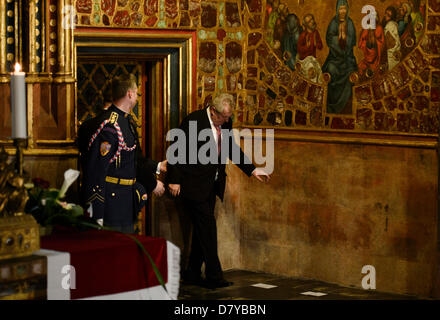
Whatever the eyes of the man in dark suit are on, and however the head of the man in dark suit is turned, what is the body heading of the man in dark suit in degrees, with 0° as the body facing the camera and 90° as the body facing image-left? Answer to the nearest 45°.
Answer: approximately 315°

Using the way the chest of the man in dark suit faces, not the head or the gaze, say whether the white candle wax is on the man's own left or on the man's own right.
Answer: on the man's own right

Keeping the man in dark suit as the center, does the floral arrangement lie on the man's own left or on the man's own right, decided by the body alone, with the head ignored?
on the man's own right

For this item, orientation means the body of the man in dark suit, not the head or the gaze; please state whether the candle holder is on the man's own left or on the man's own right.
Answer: on the man's own right
